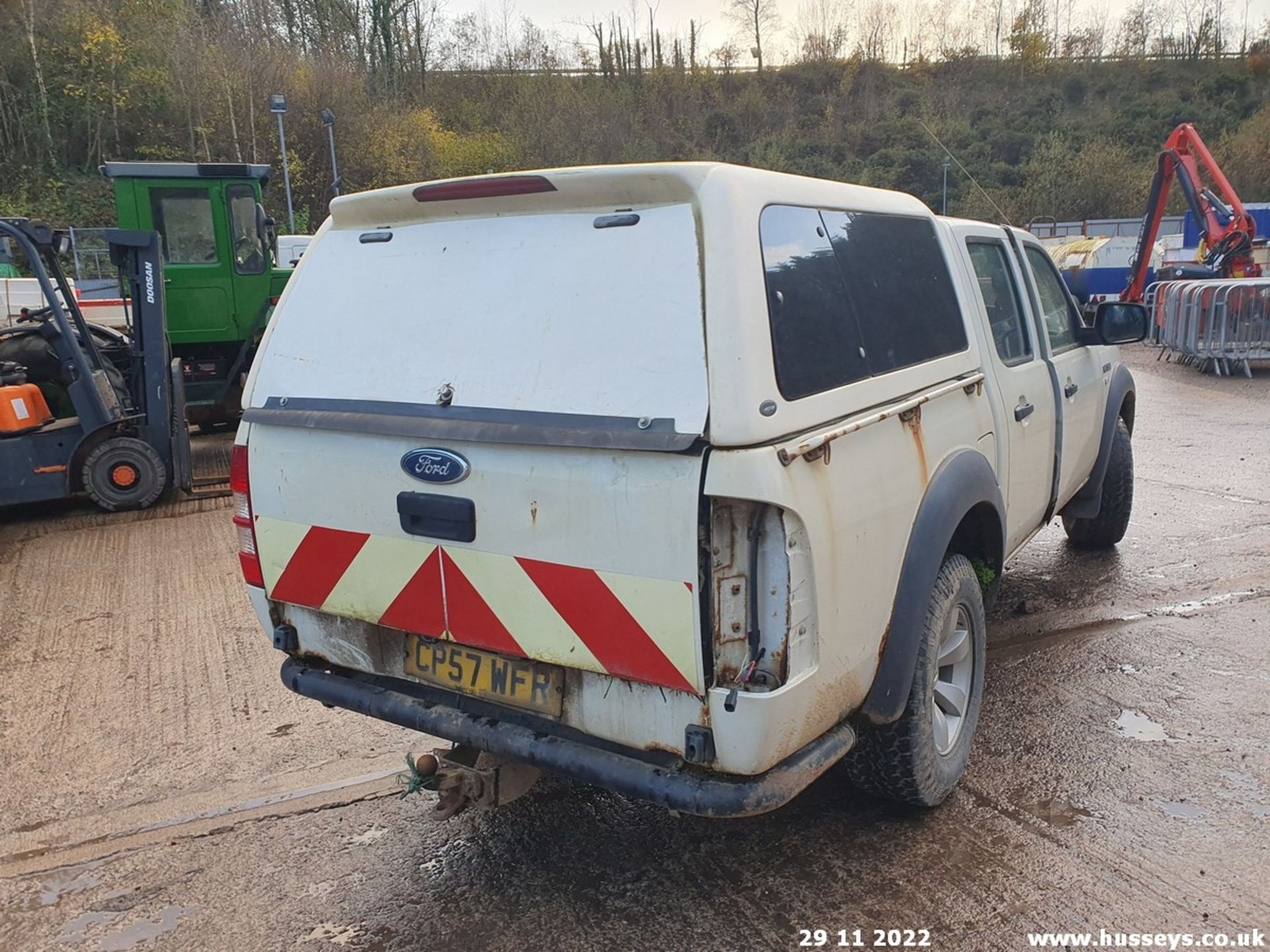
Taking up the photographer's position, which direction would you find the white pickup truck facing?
facing away from the viewer and to the right of the viewer

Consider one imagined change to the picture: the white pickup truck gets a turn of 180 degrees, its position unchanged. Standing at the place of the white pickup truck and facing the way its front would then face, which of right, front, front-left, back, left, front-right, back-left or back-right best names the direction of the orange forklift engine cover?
right
